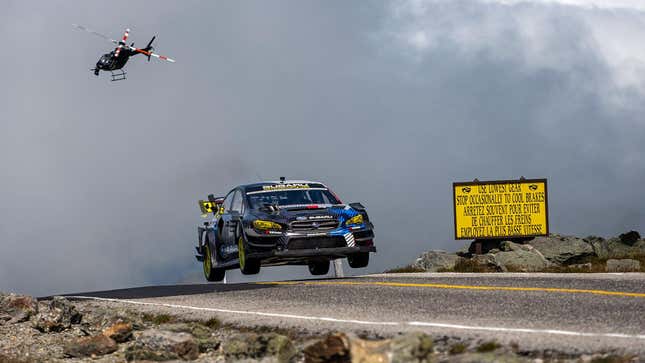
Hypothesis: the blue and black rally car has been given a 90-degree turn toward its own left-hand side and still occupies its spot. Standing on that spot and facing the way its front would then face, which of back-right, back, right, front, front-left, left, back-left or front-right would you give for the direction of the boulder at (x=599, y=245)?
front-left

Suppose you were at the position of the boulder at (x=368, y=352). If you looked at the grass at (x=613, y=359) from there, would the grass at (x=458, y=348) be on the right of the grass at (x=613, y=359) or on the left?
left

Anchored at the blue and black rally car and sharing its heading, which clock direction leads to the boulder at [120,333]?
The boulder is roughly at 1 o'clock from the blue and black rally car.

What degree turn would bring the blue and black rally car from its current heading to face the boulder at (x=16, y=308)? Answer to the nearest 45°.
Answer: approximately 90° to its right

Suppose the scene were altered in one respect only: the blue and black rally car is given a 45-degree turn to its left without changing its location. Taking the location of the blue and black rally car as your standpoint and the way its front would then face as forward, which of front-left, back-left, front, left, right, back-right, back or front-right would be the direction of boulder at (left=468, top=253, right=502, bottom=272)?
left

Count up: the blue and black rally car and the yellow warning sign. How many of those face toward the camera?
2

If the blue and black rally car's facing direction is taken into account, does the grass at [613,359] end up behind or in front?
in front

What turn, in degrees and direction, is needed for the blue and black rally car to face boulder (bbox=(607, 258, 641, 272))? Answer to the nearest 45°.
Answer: approximately 135° to its left

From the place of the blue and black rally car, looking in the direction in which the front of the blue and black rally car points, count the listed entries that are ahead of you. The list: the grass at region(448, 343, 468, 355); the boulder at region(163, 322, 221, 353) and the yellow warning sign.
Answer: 2

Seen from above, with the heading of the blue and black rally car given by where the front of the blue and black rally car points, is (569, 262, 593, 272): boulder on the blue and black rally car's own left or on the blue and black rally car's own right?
on the blue and black rally car's own left

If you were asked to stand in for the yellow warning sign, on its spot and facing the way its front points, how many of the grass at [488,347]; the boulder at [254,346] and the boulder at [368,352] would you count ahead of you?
3

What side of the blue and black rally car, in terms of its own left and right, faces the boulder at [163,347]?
front

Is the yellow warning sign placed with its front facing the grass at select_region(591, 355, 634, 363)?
yes

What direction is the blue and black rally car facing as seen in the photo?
toward the camera

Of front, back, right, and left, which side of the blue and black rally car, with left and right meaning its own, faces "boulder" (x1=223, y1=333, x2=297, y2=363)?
front
